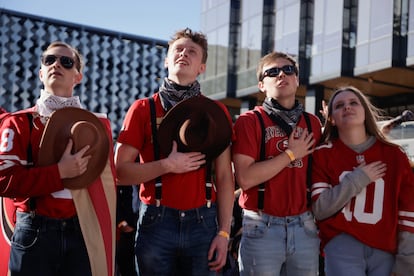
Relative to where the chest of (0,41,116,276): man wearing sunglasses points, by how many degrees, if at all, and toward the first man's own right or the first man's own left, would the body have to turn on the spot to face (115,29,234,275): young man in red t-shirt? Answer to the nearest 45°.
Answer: approximately 90° to the first man's own left

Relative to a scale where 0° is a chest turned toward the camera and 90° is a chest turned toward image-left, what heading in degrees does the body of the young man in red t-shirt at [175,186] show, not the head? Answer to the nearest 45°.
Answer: approximately 0°

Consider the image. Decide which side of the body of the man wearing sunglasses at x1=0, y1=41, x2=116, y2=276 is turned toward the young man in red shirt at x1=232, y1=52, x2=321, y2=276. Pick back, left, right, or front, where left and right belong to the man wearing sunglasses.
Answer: left

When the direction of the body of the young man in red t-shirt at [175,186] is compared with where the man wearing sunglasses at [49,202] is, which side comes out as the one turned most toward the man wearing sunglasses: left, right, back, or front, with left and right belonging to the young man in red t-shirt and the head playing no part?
right

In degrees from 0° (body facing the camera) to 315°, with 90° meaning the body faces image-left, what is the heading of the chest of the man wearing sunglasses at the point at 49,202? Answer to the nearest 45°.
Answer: approximately 0°

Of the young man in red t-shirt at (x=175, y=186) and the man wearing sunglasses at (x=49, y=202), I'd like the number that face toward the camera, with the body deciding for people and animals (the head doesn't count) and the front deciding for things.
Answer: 2
